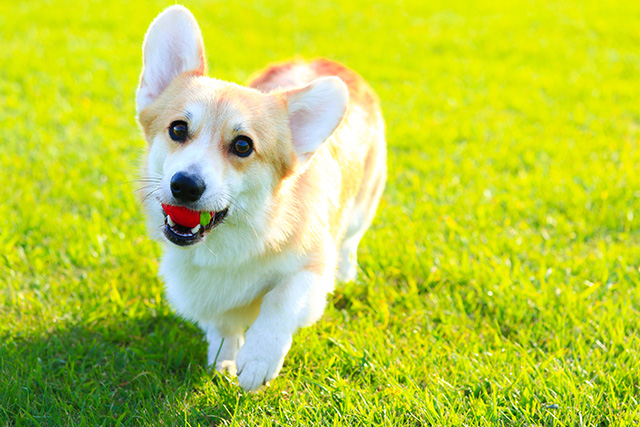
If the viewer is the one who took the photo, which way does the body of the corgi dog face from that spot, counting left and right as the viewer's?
facing the viewer and to the left of the viewer
